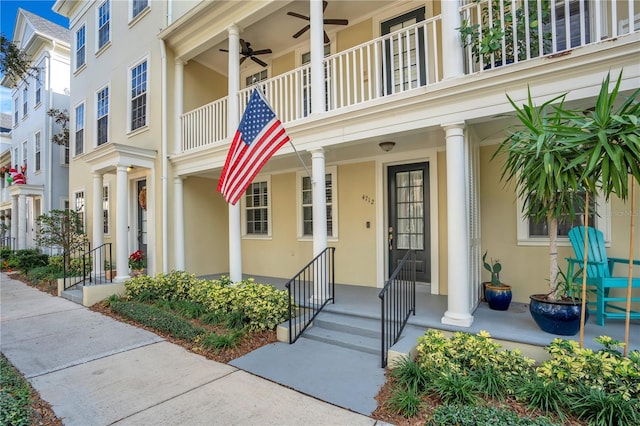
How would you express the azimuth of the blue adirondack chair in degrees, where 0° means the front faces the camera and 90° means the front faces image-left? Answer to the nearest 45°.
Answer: approximately 315°

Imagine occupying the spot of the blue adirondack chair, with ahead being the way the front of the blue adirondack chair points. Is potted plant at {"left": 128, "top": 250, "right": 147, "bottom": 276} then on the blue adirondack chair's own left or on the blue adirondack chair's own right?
on the blue adirondack chair's own right

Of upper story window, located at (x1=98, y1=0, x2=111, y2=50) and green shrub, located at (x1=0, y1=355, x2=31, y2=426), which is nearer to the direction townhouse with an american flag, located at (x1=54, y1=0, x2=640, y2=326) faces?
the green shrub

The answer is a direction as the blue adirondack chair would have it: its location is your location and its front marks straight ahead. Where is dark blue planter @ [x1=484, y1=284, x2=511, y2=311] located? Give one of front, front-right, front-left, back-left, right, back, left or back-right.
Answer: back-right

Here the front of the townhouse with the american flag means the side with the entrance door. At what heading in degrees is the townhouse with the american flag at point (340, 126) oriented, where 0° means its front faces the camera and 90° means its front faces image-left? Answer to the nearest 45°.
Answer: approximately 45°

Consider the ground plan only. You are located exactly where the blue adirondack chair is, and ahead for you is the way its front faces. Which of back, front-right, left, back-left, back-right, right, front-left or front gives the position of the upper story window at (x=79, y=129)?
back-right
